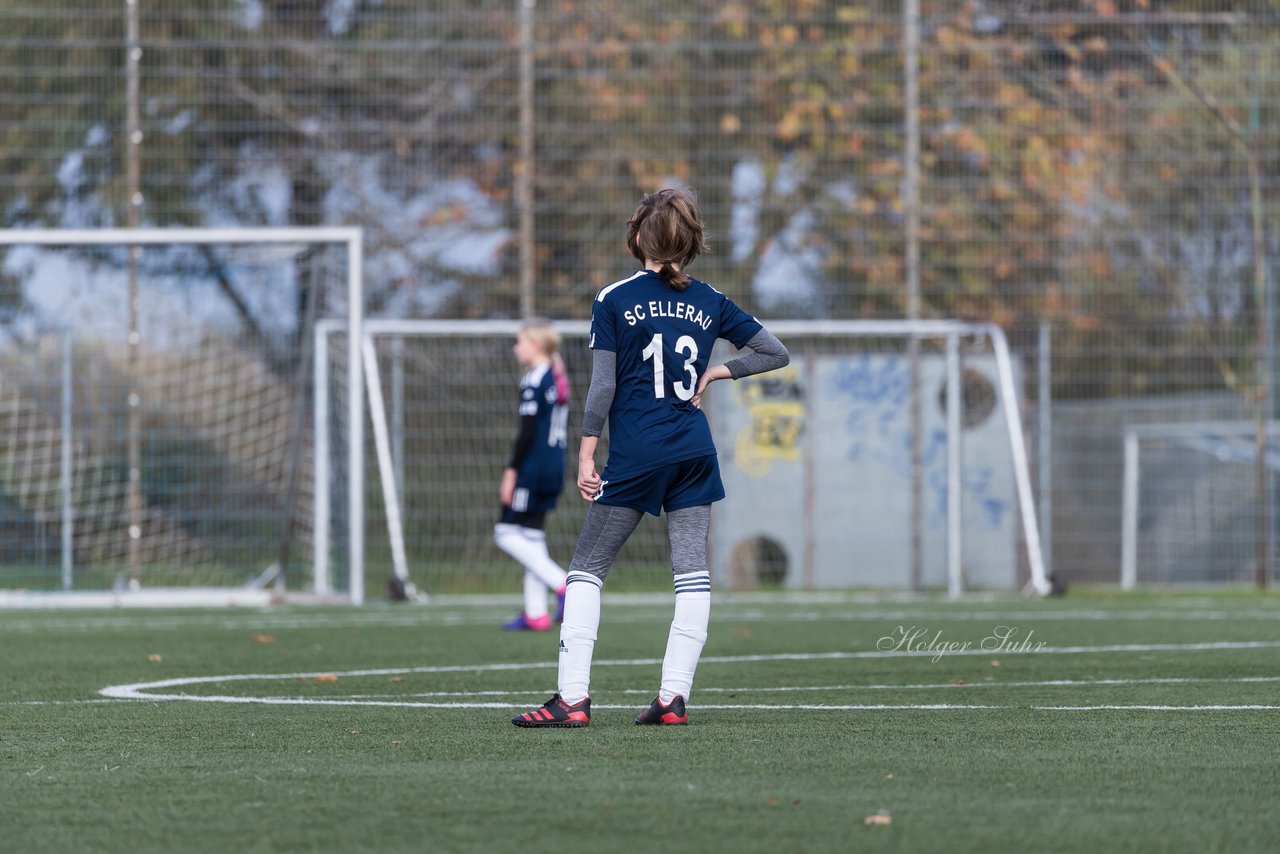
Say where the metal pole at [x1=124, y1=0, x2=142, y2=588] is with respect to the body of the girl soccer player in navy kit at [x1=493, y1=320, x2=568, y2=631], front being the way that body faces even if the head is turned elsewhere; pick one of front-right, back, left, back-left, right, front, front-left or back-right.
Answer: front-right

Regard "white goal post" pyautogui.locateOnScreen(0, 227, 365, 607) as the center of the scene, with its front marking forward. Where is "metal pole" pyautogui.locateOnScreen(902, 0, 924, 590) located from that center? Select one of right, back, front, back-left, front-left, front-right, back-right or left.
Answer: left

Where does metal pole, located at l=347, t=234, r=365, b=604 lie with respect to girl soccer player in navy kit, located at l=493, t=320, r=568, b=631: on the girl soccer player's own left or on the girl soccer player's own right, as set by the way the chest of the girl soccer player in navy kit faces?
on the girl soccer player's own right

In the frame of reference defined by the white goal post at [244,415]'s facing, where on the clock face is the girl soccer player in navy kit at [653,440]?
The girl soccer player in navy kit is roughly at 12 o'clock from the white goal post.

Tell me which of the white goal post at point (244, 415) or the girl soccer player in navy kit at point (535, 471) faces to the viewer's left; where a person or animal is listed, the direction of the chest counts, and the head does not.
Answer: the girl soccer player in navy kit

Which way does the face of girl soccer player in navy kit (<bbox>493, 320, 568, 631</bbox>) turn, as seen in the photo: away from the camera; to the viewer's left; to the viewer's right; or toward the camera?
to the viewer's left

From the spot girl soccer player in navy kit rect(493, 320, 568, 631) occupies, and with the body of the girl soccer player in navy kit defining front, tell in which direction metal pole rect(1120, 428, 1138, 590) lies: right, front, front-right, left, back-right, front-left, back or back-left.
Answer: back-right

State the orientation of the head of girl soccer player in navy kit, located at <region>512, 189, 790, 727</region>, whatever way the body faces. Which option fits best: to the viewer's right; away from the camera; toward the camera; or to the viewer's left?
away from the camera

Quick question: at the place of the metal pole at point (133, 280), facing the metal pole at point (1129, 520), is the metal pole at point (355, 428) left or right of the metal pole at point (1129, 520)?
right

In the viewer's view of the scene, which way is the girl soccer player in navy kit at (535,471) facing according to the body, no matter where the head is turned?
to the viewer's left

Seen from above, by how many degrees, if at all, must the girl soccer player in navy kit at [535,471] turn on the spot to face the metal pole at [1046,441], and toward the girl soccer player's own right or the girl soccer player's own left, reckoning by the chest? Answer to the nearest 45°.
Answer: approximately 135° to the girl soccer player's own right

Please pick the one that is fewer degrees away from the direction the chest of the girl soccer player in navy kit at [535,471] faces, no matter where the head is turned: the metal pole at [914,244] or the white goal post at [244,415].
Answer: the white goal post
